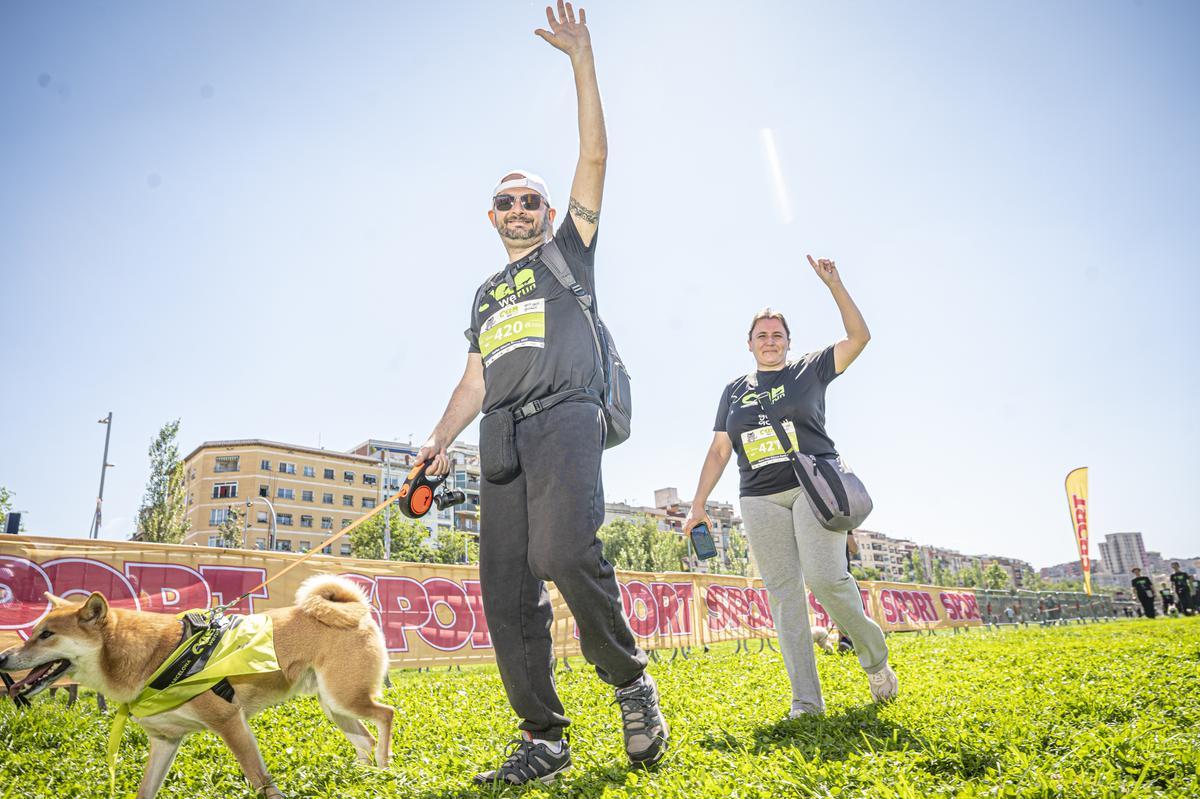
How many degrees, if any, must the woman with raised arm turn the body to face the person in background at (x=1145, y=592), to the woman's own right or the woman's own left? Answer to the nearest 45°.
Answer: approximately 135° to the woman's own left

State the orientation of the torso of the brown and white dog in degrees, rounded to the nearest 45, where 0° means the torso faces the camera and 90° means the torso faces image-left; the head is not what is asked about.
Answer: approximately 90°

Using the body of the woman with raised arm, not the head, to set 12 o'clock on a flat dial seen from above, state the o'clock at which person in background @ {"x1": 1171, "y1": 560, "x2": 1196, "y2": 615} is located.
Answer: The person in background is roughly at 7 o'clock from the woman with raised arm.

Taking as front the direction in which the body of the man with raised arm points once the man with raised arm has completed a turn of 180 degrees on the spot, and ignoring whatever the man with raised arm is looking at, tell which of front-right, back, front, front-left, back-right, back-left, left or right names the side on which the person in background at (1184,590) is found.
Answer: front

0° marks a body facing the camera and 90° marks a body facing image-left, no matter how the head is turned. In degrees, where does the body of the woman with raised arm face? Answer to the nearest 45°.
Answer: approximately 0°

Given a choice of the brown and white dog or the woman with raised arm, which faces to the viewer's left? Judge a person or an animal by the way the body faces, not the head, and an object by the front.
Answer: the brown and white dog

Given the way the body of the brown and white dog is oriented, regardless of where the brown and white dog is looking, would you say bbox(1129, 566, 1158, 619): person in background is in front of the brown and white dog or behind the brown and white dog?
behind

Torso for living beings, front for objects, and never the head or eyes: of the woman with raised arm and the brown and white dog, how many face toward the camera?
1

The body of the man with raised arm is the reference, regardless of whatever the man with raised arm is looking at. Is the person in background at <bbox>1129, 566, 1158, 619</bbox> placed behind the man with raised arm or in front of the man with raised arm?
behind

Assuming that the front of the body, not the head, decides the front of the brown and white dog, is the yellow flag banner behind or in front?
behind
